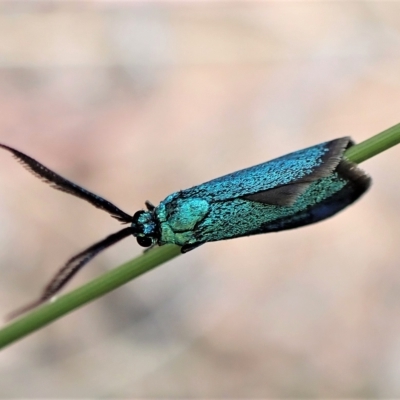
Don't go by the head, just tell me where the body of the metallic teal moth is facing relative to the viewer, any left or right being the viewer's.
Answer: facing to the left of the viewer
